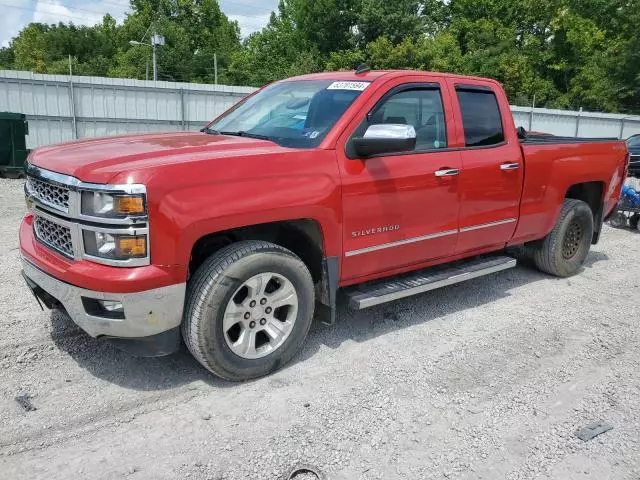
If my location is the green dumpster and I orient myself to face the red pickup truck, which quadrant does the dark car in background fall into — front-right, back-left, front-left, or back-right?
front-left

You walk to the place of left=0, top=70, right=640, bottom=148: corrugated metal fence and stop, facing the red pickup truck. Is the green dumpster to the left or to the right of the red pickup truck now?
right

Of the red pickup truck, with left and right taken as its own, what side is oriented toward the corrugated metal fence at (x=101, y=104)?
right

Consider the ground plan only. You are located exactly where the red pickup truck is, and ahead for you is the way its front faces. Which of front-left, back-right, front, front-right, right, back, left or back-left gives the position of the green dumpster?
right

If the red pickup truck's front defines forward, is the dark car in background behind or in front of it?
behind

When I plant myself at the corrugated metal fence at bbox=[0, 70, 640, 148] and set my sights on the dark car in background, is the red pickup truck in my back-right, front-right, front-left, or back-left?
front-right
